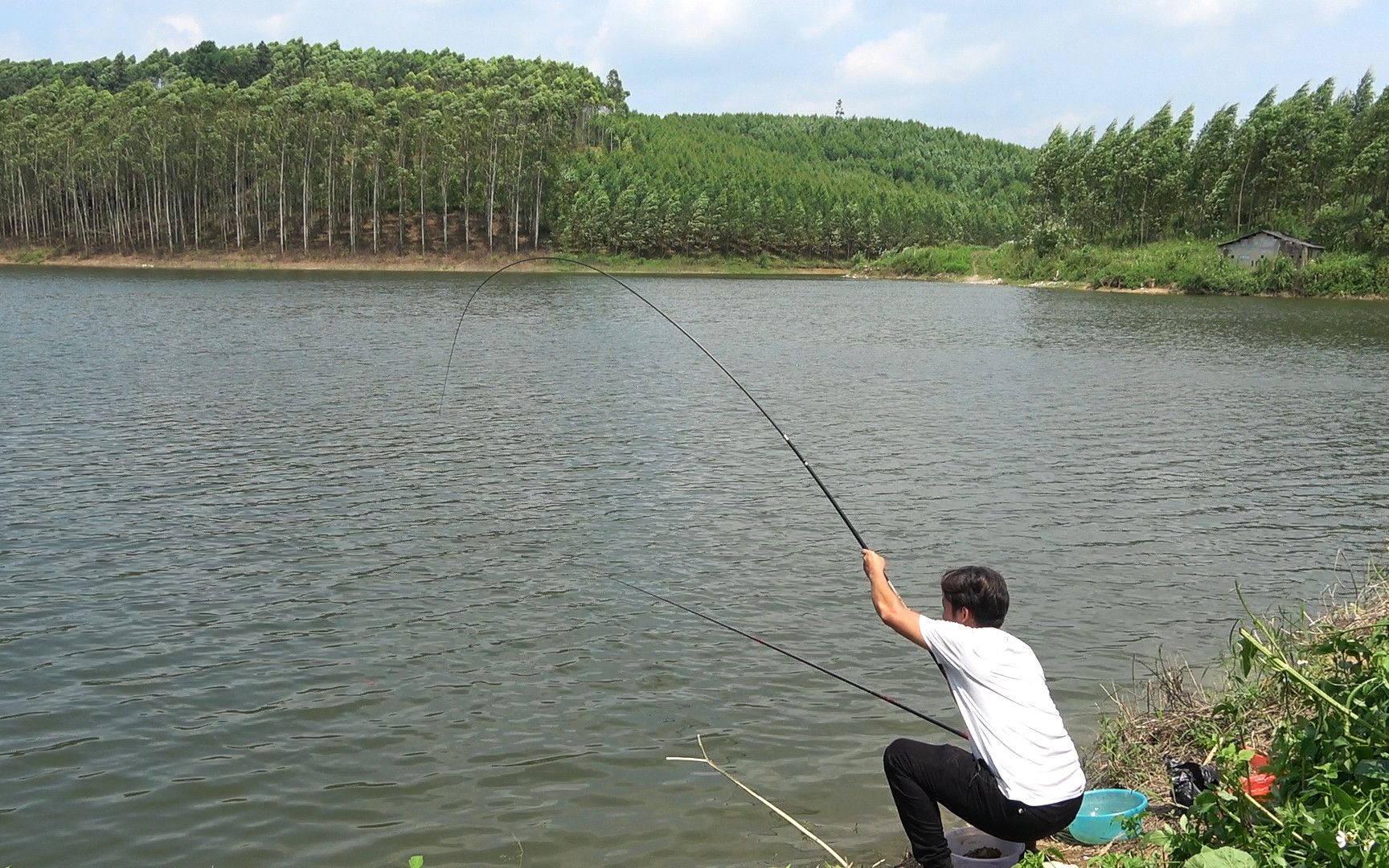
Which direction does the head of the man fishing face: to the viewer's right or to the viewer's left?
to the viewer's left

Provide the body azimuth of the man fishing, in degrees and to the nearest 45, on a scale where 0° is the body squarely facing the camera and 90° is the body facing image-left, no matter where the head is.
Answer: approximately 135°

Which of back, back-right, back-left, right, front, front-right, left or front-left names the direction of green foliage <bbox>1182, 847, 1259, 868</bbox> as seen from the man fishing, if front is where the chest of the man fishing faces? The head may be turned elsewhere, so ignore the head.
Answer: back

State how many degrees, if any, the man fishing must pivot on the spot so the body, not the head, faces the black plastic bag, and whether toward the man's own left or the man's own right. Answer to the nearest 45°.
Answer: approximately 90° to the man's own right

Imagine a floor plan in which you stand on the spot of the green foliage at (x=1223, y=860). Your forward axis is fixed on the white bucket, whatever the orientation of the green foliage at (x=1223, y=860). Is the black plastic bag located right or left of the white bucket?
right
